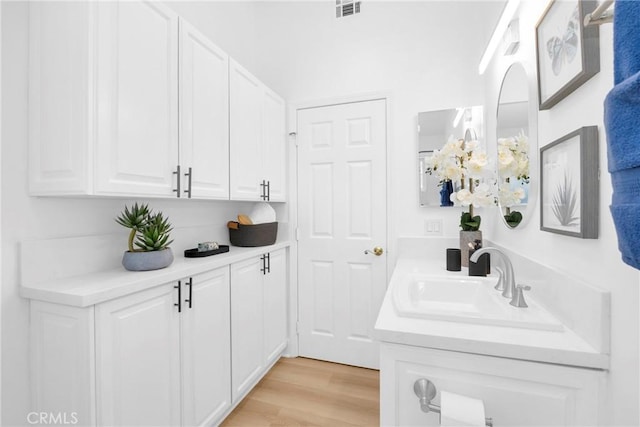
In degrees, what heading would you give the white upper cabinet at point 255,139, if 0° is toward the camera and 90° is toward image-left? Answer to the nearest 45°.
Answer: approximately 315°

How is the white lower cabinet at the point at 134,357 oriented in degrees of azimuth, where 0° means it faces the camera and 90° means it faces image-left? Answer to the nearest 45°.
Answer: approximately 315°

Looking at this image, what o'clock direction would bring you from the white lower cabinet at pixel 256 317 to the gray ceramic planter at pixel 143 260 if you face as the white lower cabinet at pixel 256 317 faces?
The gray ceramic planter is roughly at 3 o'clock from the white lower cabinet.

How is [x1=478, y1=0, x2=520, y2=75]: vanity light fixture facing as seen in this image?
to the viewer's left

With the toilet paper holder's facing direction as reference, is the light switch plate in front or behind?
behind
